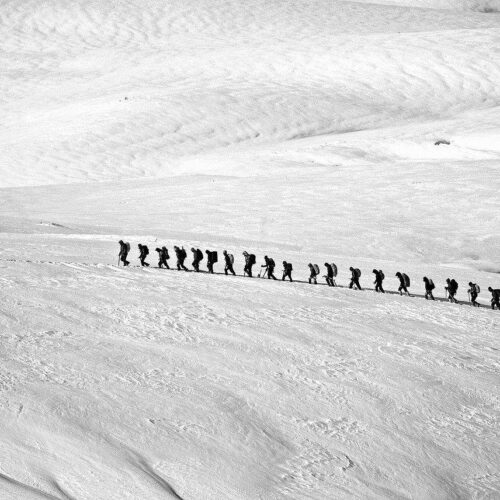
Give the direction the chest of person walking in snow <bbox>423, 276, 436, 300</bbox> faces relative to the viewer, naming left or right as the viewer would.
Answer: facing to the left of the viewer

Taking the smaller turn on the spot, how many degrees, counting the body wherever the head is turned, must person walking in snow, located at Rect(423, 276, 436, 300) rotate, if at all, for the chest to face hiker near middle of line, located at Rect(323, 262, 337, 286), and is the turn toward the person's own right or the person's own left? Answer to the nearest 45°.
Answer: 0° — they already face them

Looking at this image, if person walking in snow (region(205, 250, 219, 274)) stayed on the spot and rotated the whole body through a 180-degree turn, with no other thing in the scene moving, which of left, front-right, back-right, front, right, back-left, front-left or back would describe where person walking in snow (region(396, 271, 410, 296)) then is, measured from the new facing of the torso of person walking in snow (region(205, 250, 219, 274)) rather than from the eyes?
front

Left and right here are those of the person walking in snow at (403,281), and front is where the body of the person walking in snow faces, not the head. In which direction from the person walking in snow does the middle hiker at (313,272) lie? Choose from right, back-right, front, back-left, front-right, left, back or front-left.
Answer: front

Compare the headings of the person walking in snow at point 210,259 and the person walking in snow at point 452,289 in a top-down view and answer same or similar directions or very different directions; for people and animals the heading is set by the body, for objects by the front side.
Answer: same or similar directions

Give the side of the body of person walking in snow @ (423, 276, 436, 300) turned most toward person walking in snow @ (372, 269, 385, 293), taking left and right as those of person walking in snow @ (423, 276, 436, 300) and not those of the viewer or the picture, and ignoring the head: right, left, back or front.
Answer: front

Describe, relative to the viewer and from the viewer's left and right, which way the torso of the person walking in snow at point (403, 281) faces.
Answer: facing to the left of the viewer

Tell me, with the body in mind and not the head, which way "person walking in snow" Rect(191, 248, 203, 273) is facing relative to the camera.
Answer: to the viewer's left

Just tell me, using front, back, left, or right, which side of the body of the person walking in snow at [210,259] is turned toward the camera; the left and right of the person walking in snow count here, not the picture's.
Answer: left

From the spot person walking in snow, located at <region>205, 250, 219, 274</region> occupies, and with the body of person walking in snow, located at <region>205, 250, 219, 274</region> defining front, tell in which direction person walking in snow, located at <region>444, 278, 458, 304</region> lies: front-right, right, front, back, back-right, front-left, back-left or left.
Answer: back

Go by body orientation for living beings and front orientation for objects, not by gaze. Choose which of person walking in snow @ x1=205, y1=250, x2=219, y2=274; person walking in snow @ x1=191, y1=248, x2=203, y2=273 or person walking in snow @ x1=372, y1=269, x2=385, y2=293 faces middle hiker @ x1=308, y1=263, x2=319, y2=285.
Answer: person walking in snow @ x1=372, y1=269, x2=385, y2=293

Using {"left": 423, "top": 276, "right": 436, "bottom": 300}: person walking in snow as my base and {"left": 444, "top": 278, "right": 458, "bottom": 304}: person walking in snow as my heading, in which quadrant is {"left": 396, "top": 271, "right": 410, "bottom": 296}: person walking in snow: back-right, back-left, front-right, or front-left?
back-left

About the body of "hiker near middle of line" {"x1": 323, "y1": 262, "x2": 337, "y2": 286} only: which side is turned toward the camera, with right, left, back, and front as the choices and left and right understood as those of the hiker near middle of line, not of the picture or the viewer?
left

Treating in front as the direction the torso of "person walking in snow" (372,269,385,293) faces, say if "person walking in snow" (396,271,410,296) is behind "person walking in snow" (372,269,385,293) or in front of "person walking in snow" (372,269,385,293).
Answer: behind

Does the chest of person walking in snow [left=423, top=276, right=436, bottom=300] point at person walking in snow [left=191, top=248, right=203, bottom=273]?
yes

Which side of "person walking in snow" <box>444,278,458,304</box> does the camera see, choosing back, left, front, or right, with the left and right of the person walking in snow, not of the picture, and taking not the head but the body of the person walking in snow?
left

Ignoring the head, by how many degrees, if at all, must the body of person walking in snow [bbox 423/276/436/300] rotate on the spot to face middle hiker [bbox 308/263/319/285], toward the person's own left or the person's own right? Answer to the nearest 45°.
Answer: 0° — they already face them

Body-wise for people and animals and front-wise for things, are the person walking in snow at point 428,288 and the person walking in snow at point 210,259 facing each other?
no

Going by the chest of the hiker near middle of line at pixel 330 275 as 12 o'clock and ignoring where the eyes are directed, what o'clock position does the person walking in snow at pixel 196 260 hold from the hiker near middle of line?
The person walking in snow is roughly at 12 o'clock from the hiker near middle of line.

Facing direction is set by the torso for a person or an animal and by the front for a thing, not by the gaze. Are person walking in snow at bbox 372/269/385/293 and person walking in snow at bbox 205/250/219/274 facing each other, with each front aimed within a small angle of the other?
no
